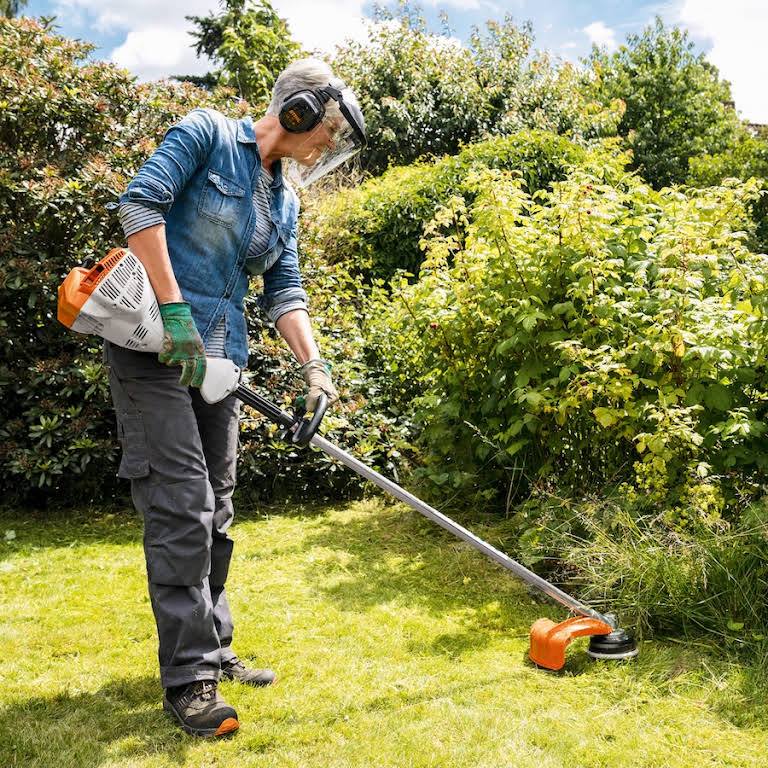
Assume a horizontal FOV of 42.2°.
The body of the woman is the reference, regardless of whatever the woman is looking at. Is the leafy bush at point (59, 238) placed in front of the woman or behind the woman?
behind

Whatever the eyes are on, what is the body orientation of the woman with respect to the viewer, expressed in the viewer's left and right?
facing the viewer and to the right of the viewer

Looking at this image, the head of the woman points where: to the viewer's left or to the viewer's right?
to the viewer's right
